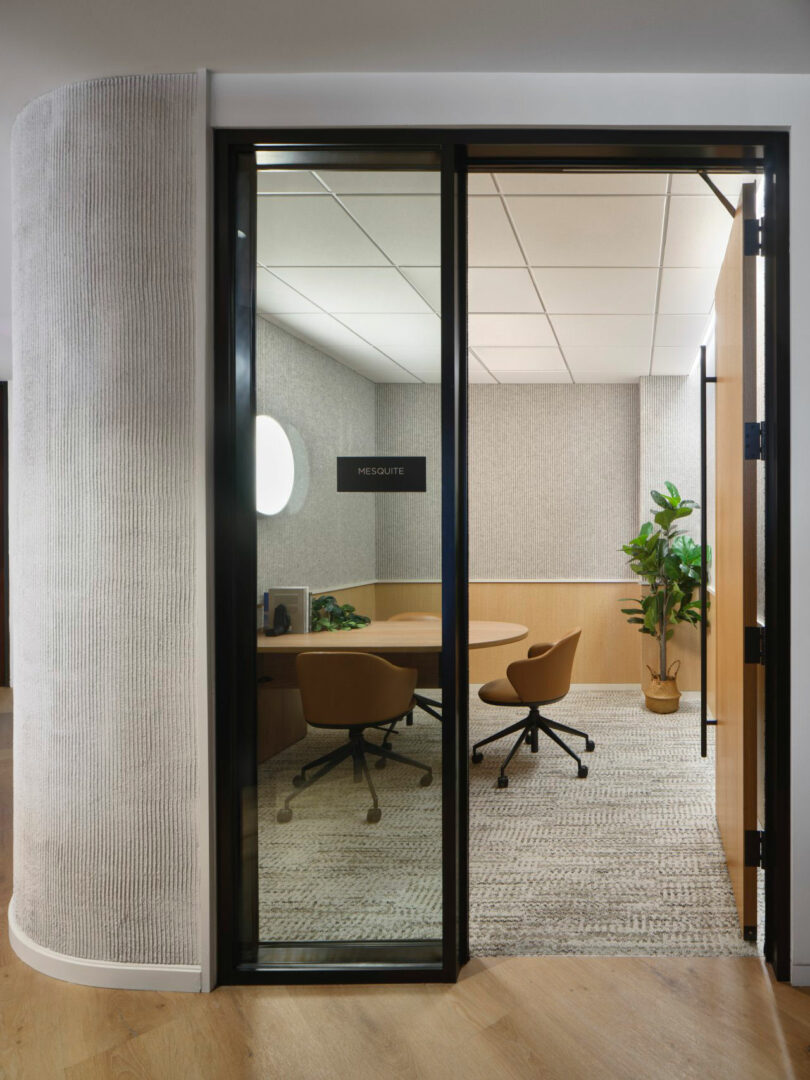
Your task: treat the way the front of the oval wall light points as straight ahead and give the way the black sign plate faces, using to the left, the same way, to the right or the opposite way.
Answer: to the right

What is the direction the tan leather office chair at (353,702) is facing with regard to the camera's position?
facing away from the viewer and to the right of the viewer

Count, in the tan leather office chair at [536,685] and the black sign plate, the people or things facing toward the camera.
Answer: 1

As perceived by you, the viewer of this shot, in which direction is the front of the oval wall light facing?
facing to the right of the viewer

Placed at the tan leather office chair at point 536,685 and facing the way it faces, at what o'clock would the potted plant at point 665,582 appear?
The potted plant is roughly at 4 o'clock from the tan leather office chair.

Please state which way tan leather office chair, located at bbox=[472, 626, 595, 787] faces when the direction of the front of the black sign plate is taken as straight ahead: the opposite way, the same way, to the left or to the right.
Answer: to the right

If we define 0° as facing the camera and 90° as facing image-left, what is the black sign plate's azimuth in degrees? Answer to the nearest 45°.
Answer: approximately 0°

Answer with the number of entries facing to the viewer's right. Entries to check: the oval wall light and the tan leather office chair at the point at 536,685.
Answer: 1

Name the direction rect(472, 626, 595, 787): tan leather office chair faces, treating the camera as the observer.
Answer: facing to the left of the viewer
